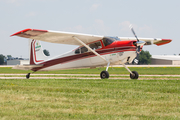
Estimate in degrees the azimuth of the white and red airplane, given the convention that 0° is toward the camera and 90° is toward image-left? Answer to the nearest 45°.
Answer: approximately 315°
